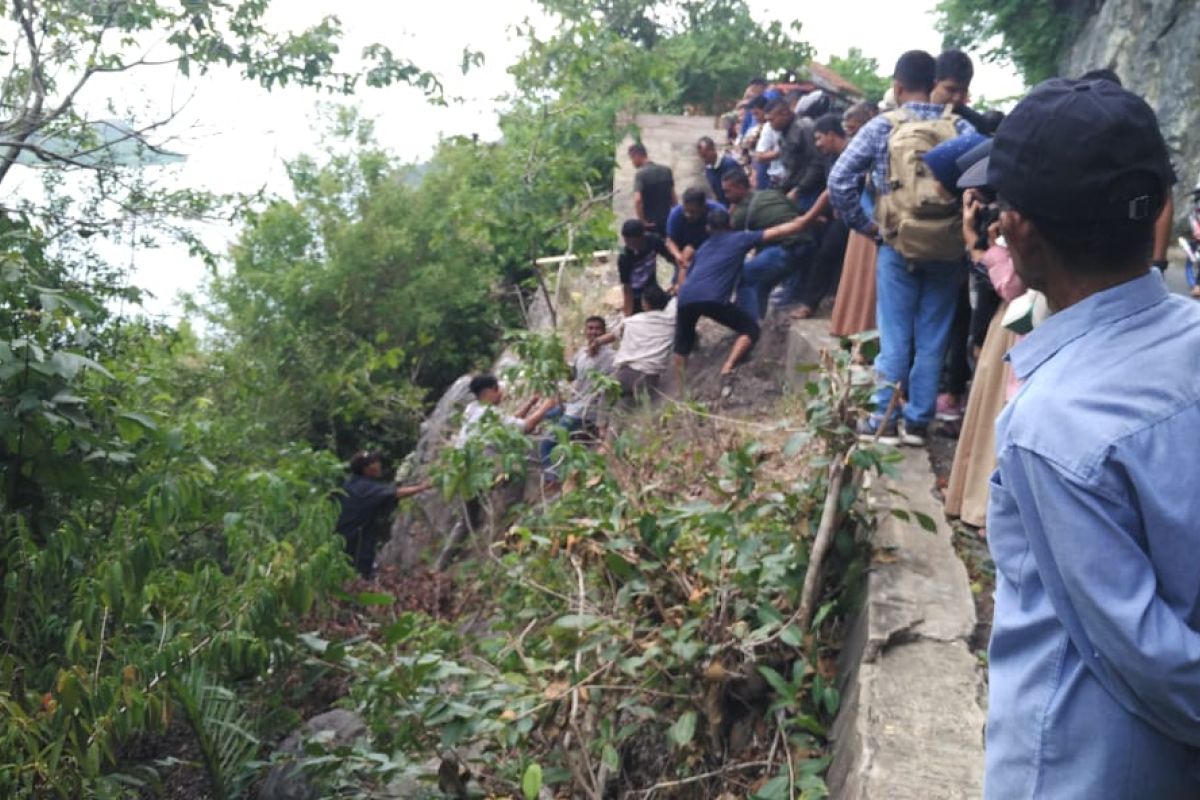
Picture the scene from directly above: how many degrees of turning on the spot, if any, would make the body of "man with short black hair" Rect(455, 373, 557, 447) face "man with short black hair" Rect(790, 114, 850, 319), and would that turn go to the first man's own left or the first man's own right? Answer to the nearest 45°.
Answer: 0° — they already face them

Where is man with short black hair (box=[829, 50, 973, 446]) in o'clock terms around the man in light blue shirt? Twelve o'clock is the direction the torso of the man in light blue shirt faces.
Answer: The man with short black hair is roughly at 1 o'clock from the man in light blue shirt.

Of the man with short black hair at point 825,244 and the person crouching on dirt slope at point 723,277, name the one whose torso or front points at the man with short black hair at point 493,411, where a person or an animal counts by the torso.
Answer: the man with short black hair at point 825,244

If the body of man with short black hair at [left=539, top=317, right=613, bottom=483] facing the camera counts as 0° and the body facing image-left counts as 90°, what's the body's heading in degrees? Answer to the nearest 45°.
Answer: approximately 45°

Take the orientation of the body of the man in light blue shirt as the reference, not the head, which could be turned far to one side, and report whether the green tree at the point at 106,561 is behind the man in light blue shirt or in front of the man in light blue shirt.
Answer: in front

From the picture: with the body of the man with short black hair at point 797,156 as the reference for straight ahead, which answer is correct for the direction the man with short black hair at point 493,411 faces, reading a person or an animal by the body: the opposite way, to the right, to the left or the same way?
the opposite way

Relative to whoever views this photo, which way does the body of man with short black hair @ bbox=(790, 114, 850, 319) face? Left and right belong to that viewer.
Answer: facing to the left of the viewer

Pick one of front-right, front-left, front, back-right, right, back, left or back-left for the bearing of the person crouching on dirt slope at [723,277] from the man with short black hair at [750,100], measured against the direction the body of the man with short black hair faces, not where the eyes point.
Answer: front-left

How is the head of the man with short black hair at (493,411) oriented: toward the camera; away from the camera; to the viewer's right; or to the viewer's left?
to the viewer's right

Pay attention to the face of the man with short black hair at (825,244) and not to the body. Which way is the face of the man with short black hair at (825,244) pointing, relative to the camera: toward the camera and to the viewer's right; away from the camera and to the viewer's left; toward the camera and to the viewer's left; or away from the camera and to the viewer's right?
toward the camera and to the viewer's left

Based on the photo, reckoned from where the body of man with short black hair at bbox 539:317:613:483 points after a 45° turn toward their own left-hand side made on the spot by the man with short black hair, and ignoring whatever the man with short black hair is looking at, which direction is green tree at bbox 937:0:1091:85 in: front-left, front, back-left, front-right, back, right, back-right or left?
back-left

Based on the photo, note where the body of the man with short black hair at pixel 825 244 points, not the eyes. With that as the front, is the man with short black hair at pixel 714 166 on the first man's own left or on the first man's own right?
on the first man's own right

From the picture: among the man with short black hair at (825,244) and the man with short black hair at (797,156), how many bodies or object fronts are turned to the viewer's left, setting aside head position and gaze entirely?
2
